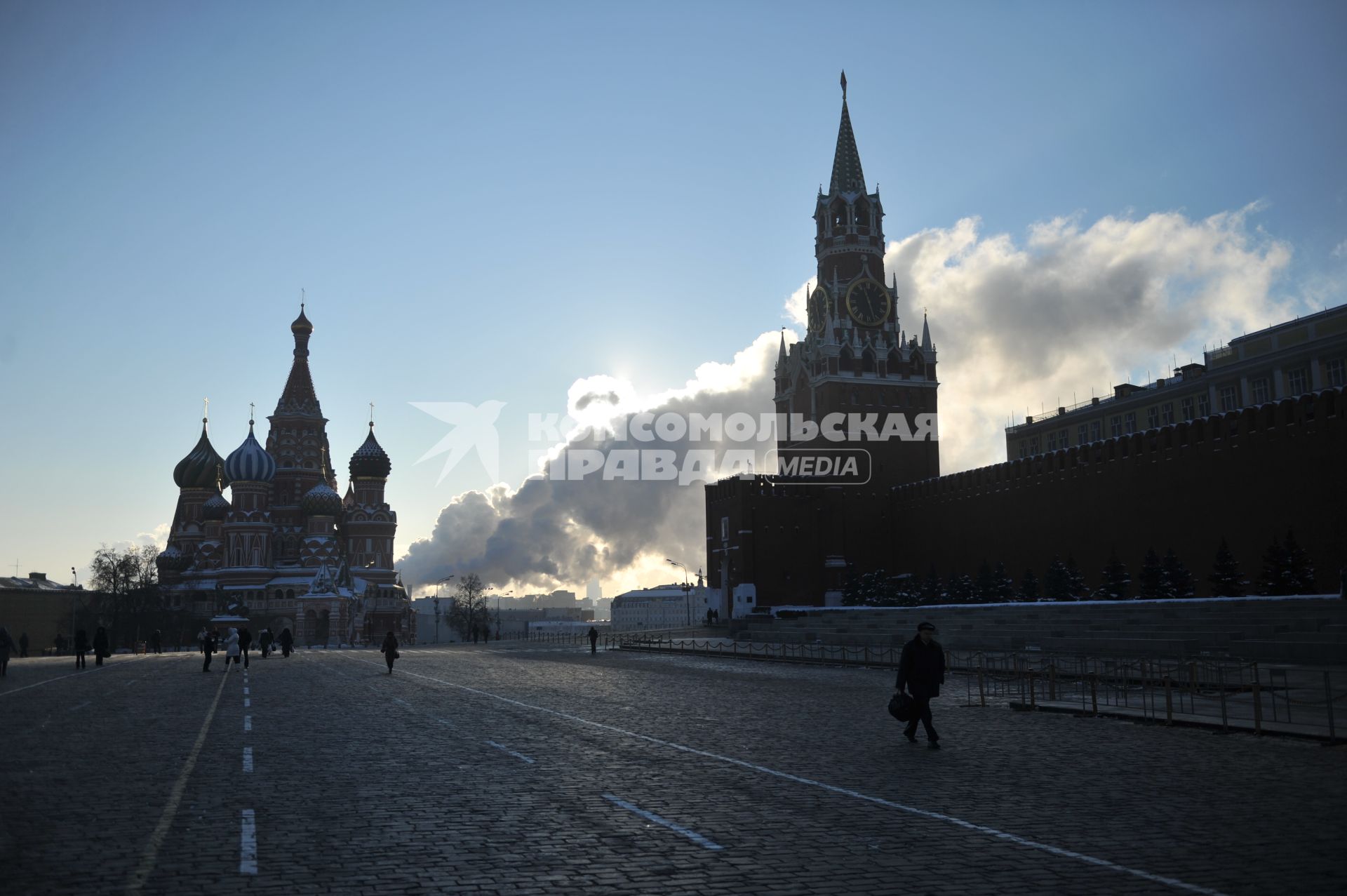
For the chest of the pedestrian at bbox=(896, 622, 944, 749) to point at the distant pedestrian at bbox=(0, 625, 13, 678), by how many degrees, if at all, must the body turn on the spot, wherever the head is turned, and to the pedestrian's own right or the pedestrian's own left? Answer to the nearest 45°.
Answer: approximately 180°

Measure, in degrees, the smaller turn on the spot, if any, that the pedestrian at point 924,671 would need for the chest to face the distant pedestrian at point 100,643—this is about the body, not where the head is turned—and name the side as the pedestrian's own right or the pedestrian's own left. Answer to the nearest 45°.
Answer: approximately 180°

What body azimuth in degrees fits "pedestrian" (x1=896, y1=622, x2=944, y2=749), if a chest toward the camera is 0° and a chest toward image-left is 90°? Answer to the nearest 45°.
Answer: approximately 315°

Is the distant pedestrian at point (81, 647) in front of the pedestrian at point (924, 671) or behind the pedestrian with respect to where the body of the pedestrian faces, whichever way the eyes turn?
behind

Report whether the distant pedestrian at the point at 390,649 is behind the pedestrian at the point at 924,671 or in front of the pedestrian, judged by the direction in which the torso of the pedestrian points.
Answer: behind
